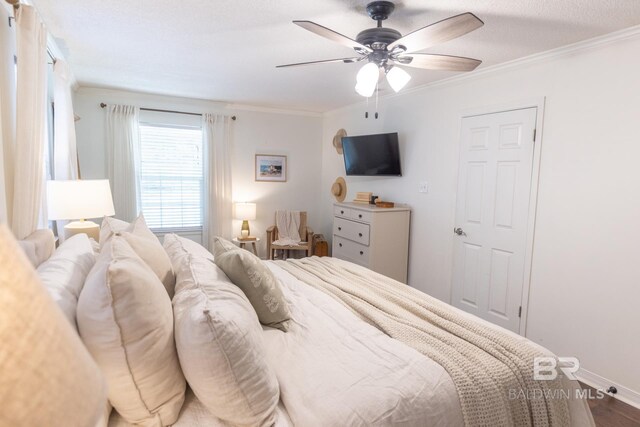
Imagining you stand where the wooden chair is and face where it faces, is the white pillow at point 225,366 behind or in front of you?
in front

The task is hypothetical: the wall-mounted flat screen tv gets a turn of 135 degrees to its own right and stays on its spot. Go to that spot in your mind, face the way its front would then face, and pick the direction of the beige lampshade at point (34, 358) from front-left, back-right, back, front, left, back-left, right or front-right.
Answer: back

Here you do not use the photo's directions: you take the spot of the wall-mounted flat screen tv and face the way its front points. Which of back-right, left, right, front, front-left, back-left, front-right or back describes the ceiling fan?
front-left

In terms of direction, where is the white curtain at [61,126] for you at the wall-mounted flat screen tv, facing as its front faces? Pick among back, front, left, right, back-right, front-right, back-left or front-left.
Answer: front

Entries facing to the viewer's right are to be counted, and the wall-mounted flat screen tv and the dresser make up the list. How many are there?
0

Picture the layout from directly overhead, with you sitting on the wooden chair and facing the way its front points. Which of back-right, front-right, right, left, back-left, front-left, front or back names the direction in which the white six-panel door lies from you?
front-left

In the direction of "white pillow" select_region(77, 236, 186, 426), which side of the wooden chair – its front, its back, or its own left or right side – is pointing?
front

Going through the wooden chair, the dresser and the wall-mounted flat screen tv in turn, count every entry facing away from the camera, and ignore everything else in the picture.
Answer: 0

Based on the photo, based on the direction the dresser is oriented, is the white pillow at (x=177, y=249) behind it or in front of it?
in front

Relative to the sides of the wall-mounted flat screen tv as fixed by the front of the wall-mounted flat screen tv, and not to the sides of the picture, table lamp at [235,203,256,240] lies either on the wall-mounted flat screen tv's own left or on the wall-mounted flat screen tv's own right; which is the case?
on the wall-mounted flat screen tv's own right

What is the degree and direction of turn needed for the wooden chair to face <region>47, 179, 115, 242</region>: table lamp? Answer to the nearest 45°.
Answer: approximately 45° to its right

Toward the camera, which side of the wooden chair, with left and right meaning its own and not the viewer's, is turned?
front

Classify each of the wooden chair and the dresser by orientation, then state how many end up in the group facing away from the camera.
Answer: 0

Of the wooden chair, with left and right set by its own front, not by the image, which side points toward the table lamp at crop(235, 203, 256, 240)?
right

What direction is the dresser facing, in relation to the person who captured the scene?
facing the viewer and to the left of the viewer

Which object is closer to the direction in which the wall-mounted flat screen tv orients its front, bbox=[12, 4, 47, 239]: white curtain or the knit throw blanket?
the white curtain

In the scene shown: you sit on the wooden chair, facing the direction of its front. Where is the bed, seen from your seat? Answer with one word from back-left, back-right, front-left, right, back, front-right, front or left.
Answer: front
